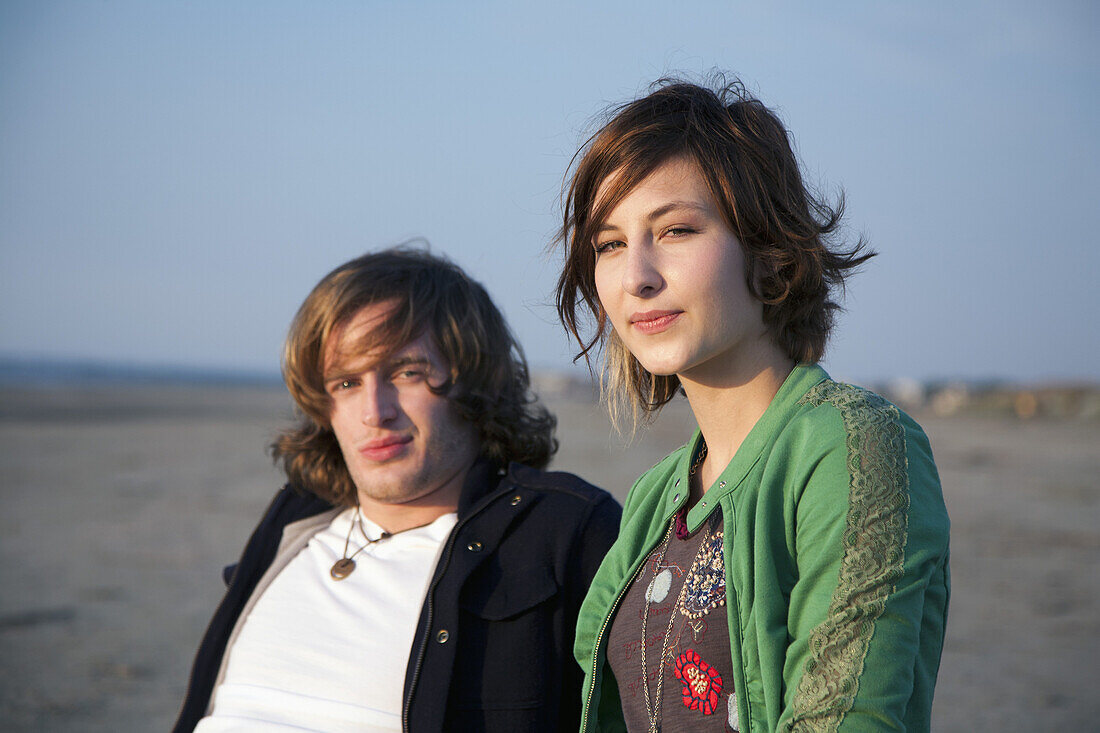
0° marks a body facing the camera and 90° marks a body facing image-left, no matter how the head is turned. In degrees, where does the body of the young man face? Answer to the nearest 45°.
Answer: approximately 45°

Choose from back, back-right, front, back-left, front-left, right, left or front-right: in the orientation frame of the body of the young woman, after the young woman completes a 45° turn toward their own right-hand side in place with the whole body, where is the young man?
front-right

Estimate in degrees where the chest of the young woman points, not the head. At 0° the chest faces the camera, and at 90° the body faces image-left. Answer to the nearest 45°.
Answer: approximately 45°
